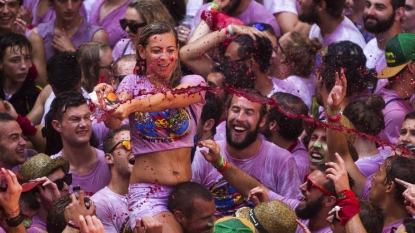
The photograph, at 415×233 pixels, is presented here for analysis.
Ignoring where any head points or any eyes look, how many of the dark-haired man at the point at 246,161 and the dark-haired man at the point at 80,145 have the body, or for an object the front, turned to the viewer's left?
0

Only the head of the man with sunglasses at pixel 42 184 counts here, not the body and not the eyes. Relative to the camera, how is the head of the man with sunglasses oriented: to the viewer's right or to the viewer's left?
to the viewer's right

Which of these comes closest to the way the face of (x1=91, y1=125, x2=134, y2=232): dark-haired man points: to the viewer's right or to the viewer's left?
to the viewer's right

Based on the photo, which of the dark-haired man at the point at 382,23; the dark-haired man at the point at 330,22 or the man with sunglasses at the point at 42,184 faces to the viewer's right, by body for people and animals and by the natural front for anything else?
the man with sunglasses

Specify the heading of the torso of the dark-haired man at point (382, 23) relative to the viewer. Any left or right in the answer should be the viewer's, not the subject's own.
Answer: facing the viewer and to the left of the viewer

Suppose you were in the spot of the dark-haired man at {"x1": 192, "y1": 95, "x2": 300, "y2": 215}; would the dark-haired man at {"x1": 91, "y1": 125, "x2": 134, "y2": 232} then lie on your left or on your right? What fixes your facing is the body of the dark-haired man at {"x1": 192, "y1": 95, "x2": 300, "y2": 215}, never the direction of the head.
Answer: on your right

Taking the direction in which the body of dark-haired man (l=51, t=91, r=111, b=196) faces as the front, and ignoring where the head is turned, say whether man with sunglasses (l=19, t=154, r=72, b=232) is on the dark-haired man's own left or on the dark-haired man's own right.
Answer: on the dark-haired man's own right
